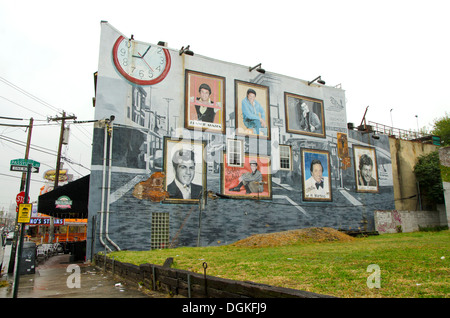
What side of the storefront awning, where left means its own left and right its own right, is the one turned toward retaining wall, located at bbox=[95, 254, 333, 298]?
left

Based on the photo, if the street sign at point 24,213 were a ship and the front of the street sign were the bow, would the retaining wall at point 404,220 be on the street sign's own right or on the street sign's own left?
on the street sign's own left

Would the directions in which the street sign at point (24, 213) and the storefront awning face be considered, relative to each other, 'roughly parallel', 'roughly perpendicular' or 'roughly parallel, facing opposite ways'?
roughly perpendicular

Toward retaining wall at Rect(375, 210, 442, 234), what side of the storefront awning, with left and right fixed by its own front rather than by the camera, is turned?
back

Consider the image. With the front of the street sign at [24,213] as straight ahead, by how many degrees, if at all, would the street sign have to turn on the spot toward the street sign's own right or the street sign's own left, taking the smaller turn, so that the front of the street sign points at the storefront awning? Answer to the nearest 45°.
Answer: approximately 180°

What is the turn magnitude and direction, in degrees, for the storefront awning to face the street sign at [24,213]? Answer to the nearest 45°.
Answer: approximately 90° to its left

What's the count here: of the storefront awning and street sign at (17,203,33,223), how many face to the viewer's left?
1

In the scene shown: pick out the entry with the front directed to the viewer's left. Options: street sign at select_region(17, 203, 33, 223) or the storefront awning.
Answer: the storefront awning

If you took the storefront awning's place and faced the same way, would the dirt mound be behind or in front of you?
behind

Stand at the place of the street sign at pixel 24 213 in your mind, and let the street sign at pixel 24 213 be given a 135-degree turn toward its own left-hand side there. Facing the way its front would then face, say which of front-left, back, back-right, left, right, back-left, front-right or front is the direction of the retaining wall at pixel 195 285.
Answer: right

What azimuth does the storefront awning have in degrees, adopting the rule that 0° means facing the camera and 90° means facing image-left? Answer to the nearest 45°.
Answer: approximately 90°

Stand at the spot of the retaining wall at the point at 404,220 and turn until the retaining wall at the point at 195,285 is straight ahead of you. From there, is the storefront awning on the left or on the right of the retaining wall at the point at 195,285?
right
